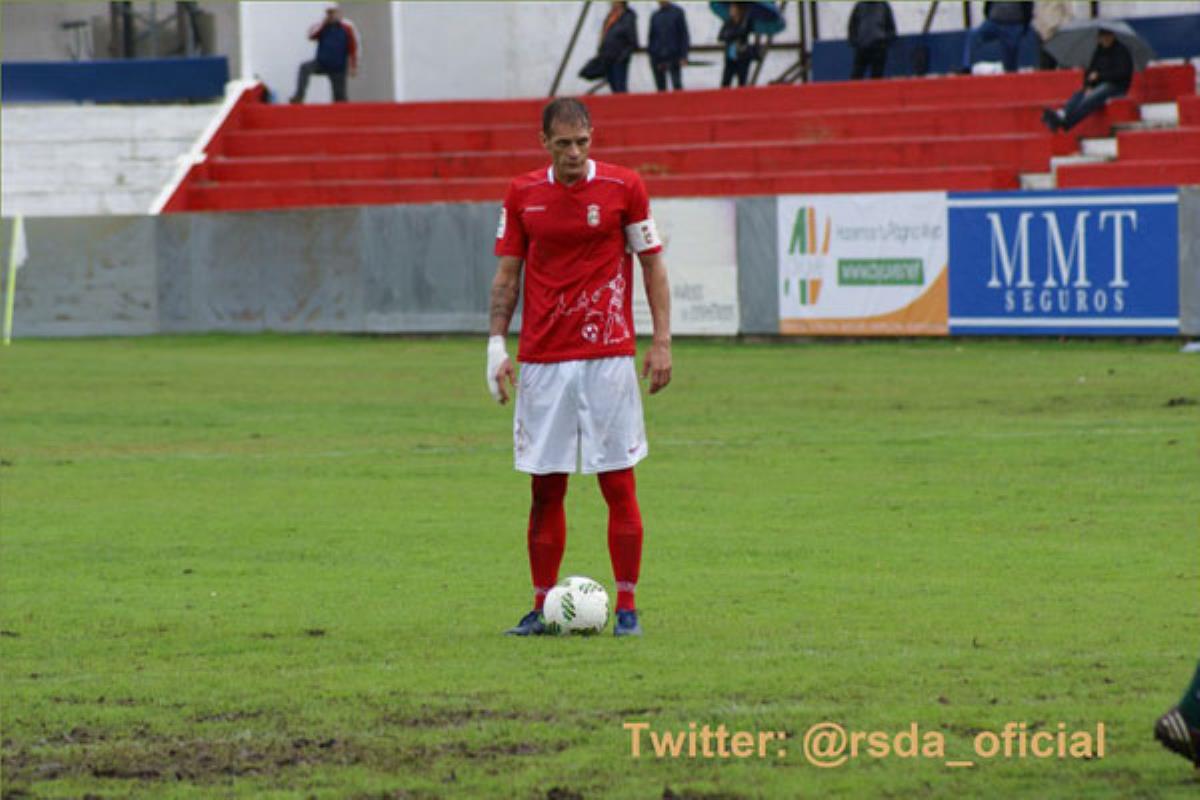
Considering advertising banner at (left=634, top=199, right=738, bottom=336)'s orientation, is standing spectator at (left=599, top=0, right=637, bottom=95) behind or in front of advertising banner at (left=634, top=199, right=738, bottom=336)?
behind

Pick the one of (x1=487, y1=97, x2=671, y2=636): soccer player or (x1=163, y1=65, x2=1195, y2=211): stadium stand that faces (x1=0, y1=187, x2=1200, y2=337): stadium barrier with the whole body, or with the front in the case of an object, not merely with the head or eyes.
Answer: the stadium stand

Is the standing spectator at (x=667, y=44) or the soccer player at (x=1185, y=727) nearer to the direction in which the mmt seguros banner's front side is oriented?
the soccer player

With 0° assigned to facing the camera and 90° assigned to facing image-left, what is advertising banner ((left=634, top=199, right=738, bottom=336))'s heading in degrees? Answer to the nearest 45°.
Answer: approximately 0°

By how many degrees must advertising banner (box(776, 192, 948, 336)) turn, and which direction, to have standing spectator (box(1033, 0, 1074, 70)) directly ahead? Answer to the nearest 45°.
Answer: approximately 180°

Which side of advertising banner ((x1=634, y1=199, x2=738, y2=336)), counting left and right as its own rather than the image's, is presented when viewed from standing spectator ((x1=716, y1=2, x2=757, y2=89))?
back

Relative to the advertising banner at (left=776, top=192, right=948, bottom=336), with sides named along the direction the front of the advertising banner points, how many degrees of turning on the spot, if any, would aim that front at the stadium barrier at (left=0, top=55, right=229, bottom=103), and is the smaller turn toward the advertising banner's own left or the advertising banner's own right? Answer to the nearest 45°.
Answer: approximately 135° to the advertising banner's own right
